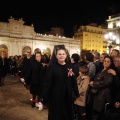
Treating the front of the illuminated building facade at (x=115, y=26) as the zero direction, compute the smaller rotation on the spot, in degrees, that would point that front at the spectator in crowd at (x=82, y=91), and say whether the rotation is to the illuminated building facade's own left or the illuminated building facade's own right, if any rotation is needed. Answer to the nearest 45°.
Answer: approximately 45° to the illuminated building facade's own left

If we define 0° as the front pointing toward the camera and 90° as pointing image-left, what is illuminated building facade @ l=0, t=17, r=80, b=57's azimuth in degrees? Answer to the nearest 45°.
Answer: approximately 315°

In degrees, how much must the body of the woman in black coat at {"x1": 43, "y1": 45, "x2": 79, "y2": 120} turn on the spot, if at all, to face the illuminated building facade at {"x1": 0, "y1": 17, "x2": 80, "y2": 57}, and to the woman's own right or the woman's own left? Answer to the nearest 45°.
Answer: approximately 180°

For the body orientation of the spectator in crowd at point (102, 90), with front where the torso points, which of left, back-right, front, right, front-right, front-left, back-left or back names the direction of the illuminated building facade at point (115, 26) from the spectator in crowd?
back-right

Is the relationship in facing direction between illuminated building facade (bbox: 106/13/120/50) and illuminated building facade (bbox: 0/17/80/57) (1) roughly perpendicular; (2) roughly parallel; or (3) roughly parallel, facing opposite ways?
roughly perpendicular

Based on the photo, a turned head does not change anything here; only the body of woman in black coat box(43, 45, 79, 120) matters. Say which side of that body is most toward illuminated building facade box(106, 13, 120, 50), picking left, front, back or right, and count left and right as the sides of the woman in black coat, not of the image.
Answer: back

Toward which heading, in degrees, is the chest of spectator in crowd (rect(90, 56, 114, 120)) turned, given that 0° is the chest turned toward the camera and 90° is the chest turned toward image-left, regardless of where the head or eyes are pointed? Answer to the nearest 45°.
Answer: approximately 45°

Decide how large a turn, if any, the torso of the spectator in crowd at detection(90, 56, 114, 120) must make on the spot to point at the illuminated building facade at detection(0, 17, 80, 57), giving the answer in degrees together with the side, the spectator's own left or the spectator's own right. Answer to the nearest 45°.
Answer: approximately 90° to the spectator's own right

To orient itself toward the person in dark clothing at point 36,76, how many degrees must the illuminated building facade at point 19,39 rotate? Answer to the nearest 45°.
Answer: approximately 45° to its right

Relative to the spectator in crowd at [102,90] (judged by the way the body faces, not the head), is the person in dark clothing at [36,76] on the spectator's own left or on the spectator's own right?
on the spectator's own right
